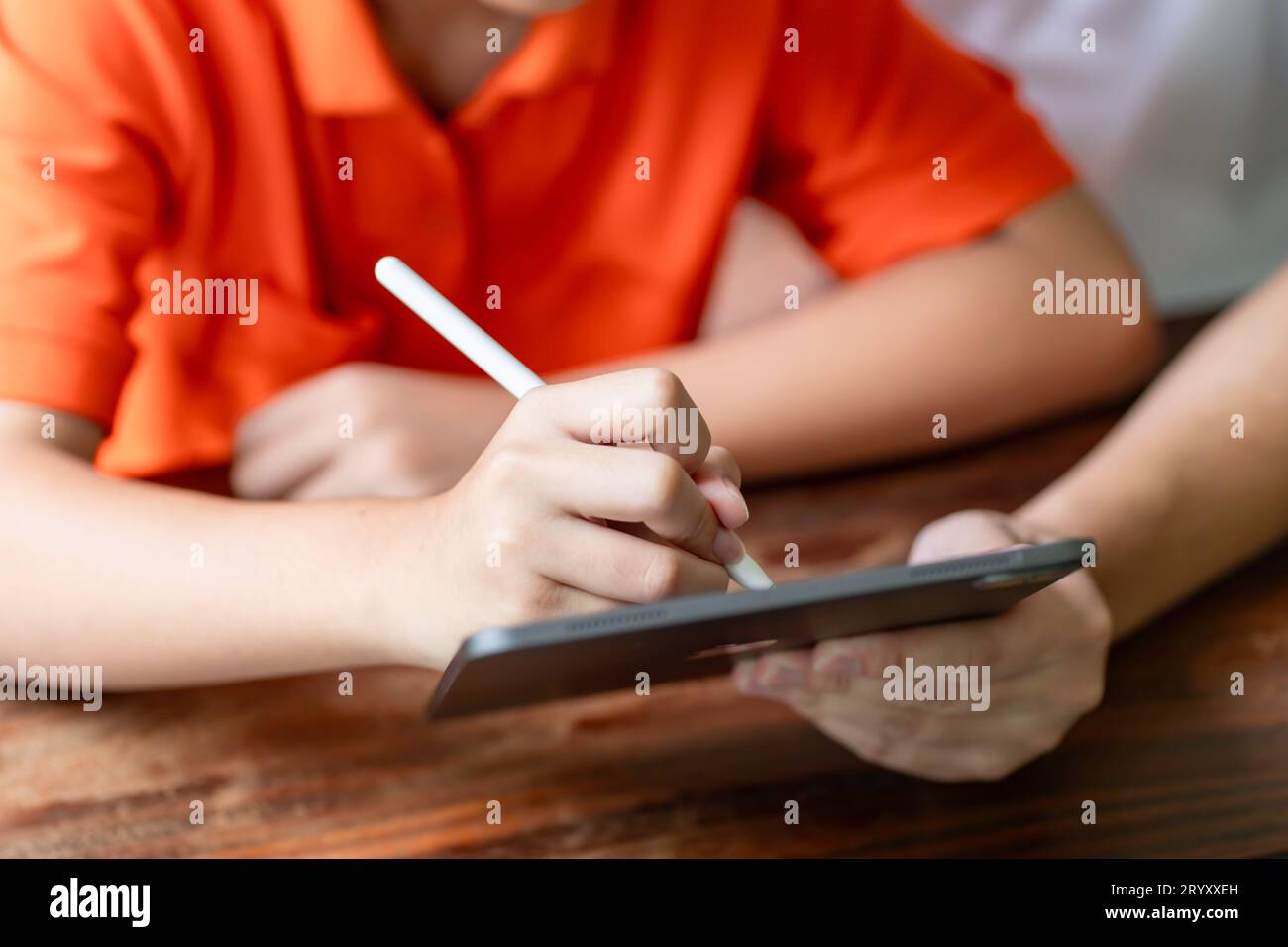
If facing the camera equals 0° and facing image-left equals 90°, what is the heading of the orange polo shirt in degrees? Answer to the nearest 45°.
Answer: approximately 0°
